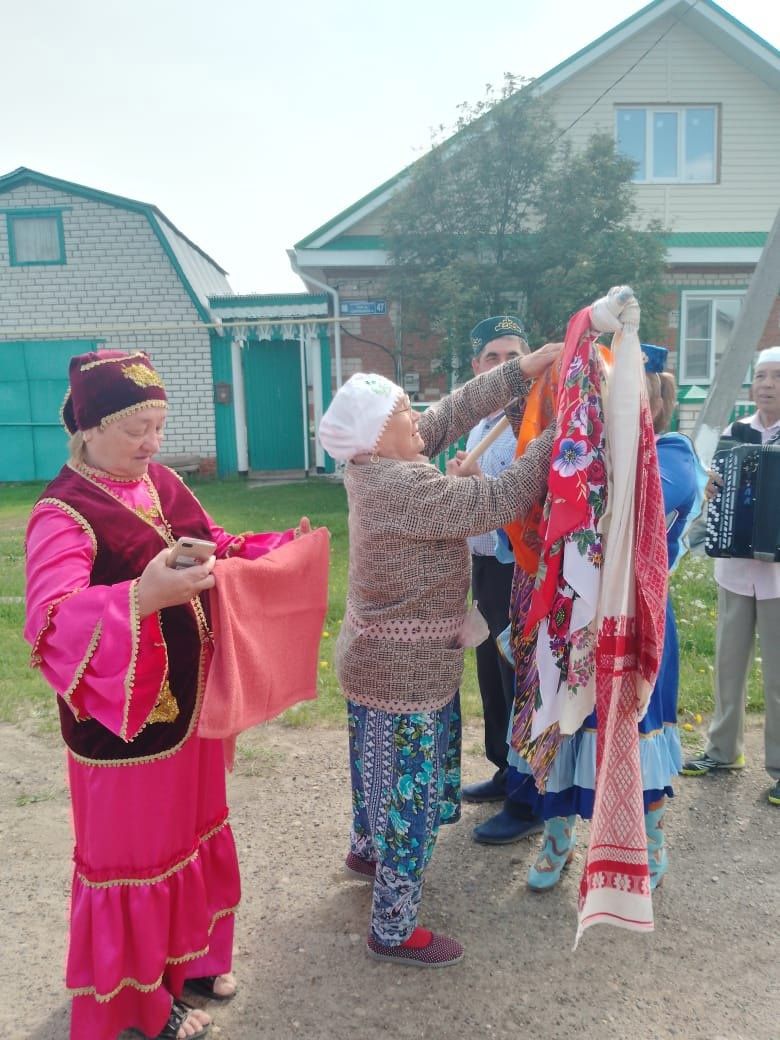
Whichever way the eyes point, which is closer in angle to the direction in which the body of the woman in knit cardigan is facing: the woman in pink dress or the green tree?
the green tree

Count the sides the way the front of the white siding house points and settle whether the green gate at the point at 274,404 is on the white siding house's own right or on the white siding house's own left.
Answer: on the white siding house's own right

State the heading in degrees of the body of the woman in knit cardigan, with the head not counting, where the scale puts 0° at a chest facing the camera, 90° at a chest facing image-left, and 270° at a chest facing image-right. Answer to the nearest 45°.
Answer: approximately 270°

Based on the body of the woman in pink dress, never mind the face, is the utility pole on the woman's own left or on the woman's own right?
on the woman's own left

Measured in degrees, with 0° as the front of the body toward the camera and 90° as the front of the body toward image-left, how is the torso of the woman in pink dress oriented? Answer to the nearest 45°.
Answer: approximately 315°

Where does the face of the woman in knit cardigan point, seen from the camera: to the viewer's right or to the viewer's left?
to the viewer's right

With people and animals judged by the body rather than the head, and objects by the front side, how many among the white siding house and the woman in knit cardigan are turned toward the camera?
1

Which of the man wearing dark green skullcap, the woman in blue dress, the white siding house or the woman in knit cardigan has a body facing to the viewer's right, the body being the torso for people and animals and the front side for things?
the woman in knit cardigan

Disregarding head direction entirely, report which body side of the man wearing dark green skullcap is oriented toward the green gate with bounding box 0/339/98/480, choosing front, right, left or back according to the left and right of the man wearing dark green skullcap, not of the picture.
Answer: right
